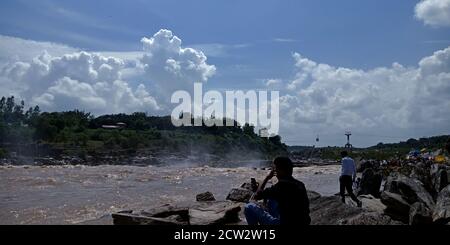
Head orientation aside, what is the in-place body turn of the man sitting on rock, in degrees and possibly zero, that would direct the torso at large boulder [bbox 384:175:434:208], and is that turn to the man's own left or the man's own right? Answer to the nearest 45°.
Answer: approximately 90° to the man's own right

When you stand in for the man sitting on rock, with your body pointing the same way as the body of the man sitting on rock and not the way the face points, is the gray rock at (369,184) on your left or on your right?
on your right

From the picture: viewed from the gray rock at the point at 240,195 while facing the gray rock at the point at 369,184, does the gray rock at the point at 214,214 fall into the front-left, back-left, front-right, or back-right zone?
back-right

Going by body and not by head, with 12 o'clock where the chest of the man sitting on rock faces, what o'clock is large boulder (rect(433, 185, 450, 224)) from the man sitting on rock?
The large boulder is roughly at 3 o'clock from the man sitting on rock.

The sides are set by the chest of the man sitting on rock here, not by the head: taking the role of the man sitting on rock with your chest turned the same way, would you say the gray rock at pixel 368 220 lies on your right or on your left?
on your right

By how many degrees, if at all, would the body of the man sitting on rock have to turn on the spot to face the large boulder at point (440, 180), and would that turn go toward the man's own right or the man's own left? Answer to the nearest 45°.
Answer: approximately 90° to the man's own right

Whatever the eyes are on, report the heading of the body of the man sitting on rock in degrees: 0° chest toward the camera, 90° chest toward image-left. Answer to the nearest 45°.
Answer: approximately 135°

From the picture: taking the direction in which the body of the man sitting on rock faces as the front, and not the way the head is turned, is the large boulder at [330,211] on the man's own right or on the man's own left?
on the man's own right

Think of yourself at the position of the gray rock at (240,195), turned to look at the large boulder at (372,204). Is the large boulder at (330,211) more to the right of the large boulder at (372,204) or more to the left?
right
